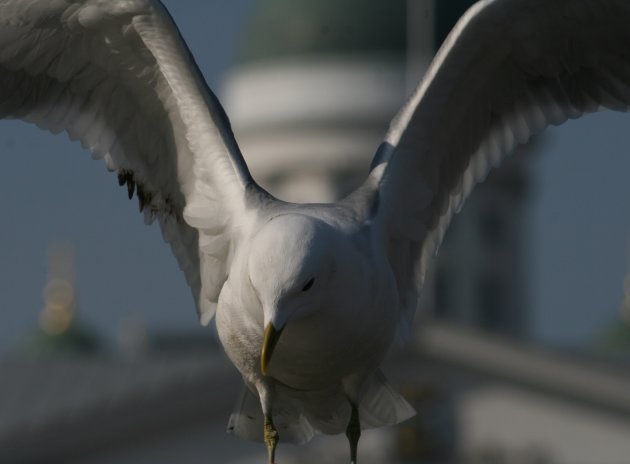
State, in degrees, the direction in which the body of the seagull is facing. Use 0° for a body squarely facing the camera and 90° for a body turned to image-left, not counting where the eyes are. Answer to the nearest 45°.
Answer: approximately 0°
